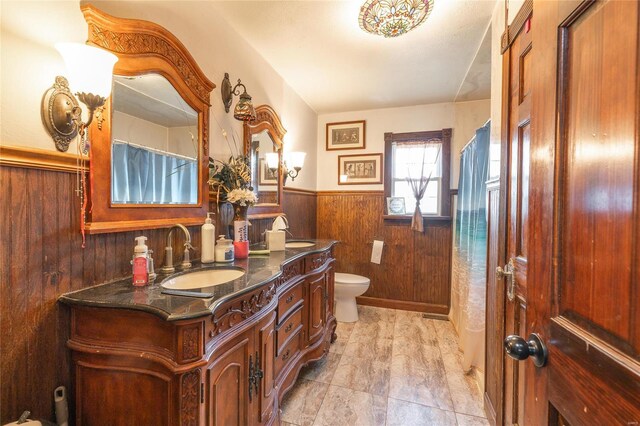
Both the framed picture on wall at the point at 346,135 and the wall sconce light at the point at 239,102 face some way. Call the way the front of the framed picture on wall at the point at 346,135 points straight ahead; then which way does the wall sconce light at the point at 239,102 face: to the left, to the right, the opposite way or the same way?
to the left

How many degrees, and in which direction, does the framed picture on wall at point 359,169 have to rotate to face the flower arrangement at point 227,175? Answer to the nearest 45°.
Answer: approximately 45° to its right

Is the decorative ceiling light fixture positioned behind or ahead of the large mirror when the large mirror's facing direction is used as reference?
ahead

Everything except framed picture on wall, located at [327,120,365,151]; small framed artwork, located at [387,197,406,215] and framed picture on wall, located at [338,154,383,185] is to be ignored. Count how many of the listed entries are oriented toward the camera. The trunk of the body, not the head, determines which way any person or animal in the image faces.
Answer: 3

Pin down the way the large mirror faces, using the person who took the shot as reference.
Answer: facing the viewer and to the right of the viewer

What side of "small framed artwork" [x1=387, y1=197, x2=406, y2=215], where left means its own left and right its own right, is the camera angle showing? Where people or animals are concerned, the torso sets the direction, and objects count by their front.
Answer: front

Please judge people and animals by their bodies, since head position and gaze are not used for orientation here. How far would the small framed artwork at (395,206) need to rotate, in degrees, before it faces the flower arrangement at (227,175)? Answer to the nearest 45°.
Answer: approximately 45° to its right
